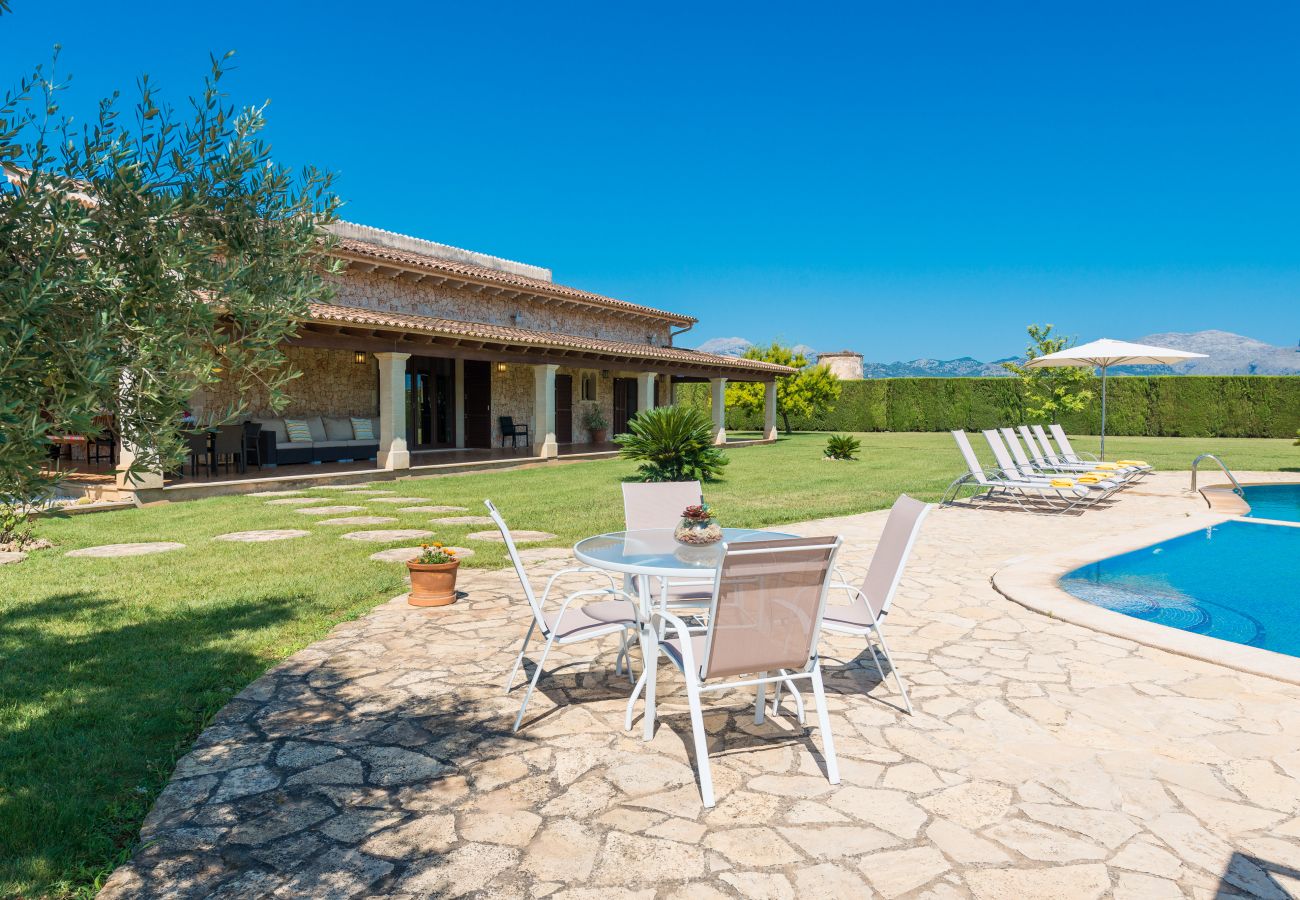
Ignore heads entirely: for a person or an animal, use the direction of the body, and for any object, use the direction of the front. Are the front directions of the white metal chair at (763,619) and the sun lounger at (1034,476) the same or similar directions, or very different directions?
very different directions

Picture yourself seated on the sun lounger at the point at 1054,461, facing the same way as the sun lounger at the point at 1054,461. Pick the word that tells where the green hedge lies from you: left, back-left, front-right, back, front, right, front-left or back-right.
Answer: back-left

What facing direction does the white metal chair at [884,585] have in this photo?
to the viewer's left

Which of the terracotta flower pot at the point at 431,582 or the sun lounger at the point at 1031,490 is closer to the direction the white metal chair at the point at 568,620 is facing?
the sun lounger

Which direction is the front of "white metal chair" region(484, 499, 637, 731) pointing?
to the viewer's right

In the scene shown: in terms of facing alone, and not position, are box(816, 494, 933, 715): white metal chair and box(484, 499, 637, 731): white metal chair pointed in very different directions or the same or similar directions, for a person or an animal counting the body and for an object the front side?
very different directions
